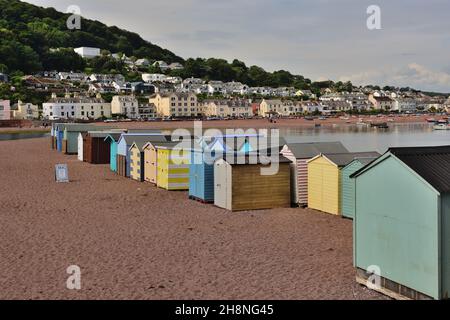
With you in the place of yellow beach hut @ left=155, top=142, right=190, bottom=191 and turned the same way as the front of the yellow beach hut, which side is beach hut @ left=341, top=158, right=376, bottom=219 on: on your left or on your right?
on your left

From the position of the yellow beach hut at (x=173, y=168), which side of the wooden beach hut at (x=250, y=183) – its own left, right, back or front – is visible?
right

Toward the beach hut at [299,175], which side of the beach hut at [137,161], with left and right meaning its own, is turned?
left

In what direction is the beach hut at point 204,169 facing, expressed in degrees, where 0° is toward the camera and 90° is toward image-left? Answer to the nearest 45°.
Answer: approximately 45°

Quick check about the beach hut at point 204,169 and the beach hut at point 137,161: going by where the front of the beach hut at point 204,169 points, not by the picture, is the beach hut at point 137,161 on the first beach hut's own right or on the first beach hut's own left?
on the first beach hut's own right

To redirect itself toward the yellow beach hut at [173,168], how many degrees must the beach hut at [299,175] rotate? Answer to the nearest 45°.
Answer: approximately 90° to its right

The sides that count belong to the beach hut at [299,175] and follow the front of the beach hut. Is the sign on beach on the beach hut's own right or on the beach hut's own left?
on the beach hut's own right

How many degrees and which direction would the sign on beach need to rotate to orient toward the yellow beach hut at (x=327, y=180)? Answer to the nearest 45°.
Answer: approximately 45° to its left

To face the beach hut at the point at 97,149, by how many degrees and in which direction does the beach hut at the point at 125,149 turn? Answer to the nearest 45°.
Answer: approximately 135° to its right
